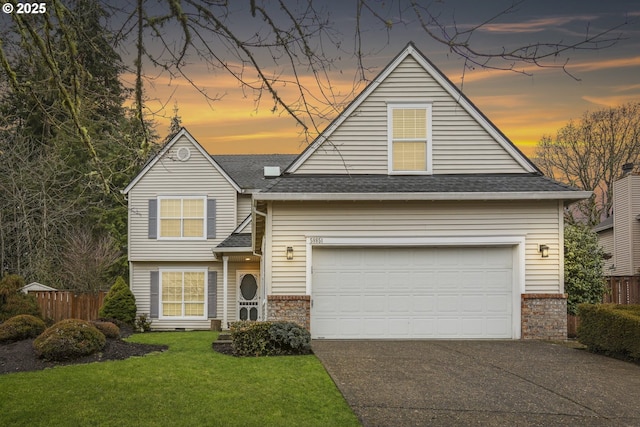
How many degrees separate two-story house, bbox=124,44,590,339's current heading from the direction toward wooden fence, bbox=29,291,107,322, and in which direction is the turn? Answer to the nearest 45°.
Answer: approximately 135° to its right

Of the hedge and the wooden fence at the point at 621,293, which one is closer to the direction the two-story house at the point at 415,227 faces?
the hedge

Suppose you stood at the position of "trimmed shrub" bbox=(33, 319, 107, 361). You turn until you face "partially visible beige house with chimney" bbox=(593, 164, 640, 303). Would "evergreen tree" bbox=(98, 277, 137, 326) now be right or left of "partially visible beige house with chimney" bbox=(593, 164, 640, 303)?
left

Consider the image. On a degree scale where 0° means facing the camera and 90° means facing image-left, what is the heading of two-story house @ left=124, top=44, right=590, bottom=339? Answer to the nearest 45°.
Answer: approximately 0°

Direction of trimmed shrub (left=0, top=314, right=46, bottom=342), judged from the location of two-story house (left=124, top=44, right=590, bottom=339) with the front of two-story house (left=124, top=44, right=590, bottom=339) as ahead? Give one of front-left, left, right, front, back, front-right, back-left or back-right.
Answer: right

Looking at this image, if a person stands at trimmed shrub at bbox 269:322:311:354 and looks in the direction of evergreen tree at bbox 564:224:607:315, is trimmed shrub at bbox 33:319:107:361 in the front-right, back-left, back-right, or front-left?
back-left

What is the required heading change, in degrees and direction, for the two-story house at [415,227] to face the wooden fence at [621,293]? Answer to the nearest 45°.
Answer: approximately 135° to its left

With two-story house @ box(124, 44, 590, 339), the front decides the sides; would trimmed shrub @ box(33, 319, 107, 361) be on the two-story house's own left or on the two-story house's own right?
on the two-story house's own right
